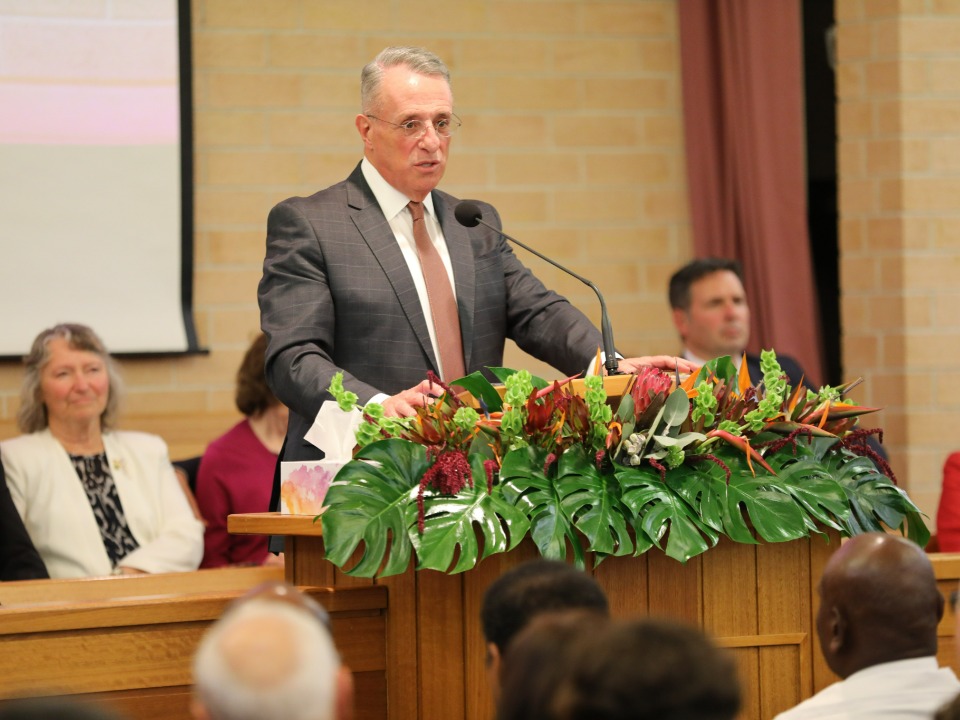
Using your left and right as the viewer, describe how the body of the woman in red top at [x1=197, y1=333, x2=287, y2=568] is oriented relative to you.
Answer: facing the viewer and to the right of the viewer

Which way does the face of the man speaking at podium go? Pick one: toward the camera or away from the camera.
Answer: toward the camera

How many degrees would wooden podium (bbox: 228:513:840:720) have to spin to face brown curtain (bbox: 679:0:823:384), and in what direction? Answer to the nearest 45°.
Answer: approximately 180°

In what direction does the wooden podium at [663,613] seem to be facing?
toward the camera

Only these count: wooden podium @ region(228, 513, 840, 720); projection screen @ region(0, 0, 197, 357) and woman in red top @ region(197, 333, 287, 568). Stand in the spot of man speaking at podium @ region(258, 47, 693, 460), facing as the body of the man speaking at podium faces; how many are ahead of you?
1

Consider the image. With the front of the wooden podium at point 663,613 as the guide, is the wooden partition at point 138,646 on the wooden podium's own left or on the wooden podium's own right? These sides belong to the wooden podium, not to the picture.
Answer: on the wooden podium's own right

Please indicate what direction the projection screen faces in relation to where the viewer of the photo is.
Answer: facing the viewer

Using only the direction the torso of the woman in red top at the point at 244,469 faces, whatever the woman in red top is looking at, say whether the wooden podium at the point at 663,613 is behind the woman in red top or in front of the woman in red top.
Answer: in front

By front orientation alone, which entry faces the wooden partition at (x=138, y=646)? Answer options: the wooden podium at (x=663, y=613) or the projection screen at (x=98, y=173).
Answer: the projection screen

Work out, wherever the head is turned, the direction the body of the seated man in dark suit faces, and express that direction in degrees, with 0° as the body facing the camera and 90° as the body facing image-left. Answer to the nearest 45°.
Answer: approximately 315°

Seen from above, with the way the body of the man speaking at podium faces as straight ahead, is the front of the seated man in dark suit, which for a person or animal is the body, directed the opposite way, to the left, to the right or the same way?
the same way
